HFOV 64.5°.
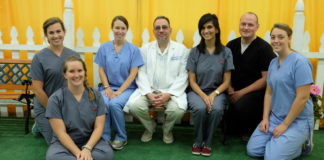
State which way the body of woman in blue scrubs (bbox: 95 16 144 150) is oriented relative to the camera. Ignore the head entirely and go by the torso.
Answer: toward the camera

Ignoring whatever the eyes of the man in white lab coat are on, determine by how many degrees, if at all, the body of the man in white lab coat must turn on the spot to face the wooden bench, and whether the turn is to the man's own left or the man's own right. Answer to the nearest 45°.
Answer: approximately 90° to the man's own right

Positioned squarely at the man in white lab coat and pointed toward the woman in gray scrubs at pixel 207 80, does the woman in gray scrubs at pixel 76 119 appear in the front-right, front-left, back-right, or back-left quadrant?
back-right

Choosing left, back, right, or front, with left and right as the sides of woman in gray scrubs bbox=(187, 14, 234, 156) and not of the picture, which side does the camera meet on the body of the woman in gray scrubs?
front

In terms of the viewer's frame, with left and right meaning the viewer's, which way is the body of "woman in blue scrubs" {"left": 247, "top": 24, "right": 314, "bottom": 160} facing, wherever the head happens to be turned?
facing the viewer and to the left of the viewer

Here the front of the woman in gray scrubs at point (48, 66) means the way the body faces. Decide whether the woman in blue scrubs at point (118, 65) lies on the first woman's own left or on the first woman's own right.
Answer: on the first woman's own left

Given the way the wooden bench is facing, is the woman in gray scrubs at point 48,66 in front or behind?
in front

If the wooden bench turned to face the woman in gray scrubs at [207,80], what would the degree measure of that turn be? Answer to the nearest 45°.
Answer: approximately 45° to its left

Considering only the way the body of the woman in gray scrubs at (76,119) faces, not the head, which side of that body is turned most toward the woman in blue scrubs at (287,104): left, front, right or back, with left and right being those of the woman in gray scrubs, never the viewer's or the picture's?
left

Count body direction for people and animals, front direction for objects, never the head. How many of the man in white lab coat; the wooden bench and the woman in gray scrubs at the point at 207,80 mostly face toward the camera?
3

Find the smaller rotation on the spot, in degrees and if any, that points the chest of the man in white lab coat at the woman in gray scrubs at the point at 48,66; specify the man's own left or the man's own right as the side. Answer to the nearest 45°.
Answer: approximately 90° to the man's own right

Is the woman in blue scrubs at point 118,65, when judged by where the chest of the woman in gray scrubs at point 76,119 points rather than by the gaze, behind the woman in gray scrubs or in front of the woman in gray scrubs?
behind
